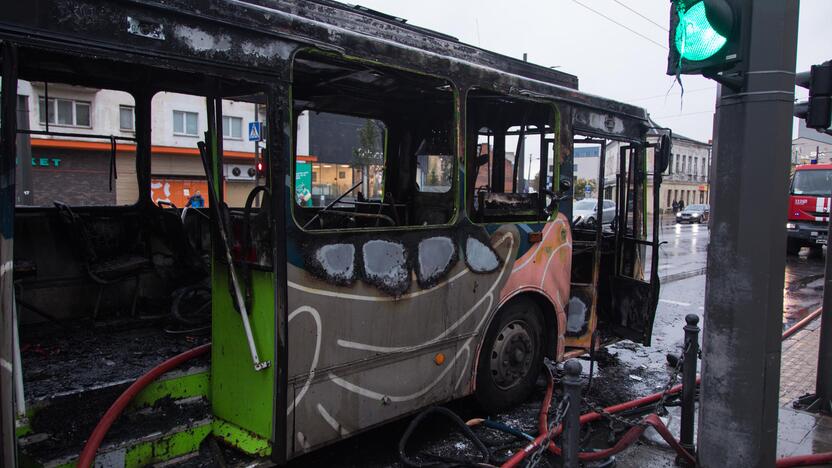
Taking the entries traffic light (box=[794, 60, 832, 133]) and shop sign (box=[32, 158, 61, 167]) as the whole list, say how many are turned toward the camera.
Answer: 1

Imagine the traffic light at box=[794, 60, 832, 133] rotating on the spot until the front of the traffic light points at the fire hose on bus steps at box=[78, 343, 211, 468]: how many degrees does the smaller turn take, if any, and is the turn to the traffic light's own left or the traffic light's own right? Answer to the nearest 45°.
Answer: approximately 45° to the traffic light's own left

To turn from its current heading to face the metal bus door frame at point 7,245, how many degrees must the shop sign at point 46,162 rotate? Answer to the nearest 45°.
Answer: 0° — it already faces it

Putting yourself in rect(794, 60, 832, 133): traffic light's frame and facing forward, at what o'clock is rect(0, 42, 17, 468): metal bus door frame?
The metal bus door frame is roughly at 10 o'clock from the traffic light.

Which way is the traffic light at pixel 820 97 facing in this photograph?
to the viewer's left

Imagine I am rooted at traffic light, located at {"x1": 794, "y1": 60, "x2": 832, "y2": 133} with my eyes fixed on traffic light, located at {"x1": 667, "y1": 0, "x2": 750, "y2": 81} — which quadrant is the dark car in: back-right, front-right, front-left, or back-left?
back-right

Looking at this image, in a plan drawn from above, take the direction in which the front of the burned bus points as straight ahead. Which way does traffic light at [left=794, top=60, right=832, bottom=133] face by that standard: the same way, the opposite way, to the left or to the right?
to the left

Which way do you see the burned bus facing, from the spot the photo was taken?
facing away from the viewer and to the right of the viewer

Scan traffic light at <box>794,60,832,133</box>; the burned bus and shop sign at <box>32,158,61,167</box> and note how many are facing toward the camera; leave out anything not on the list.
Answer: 1

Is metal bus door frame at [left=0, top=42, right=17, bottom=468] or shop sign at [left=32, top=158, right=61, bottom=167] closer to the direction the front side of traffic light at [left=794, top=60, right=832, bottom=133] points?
the shop sign

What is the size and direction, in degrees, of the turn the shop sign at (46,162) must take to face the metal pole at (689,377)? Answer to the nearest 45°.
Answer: approximately 45° to its left
